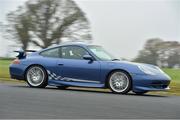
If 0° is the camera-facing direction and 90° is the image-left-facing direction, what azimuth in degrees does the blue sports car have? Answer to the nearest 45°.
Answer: approximately 315°
